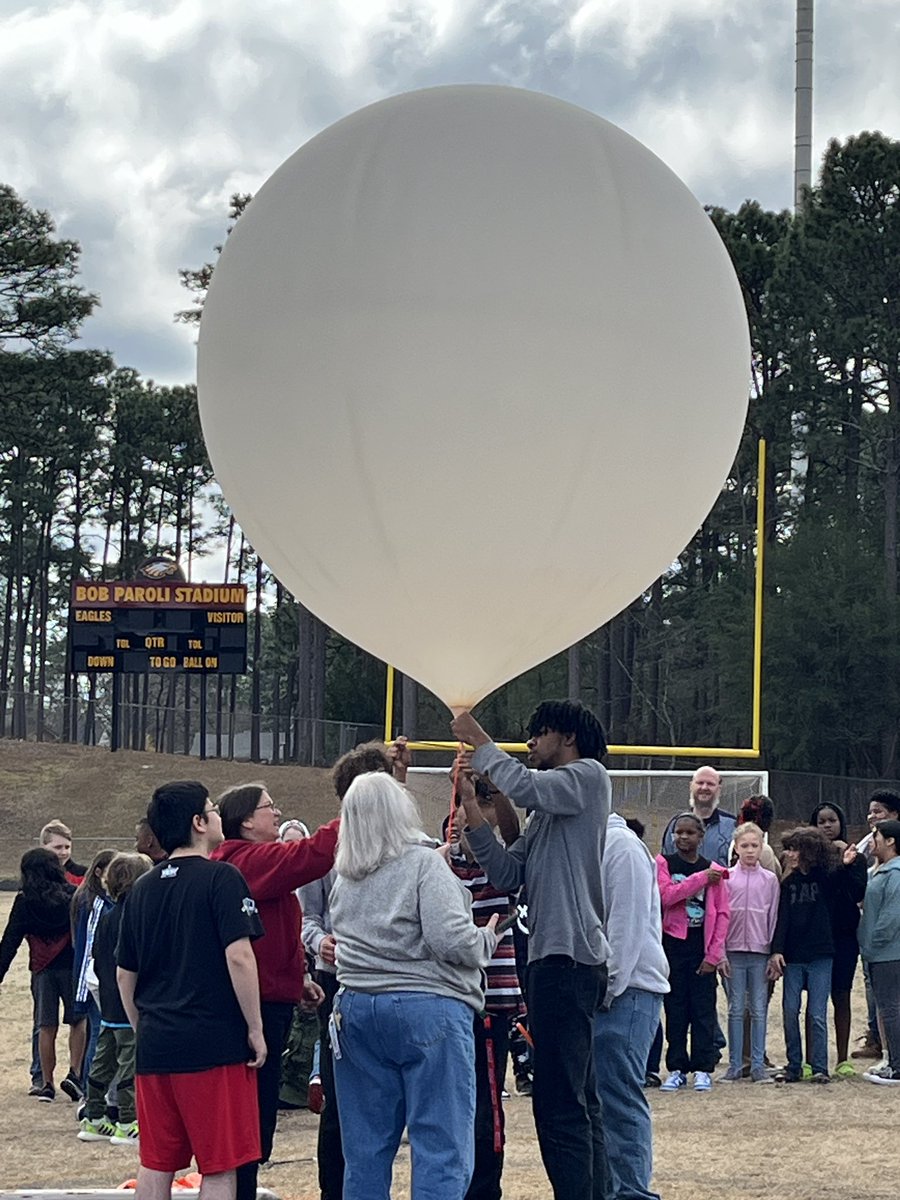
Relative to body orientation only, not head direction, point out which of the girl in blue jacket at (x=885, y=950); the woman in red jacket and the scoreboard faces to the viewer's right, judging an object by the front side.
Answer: the woman in red jacket

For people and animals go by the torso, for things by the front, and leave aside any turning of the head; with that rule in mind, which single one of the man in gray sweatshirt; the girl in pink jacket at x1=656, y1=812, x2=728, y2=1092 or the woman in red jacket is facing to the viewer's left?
the man in gray sweatshirt

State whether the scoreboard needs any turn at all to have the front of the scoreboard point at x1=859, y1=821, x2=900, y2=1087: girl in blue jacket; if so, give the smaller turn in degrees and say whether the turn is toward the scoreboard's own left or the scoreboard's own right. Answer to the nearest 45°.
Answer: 0° — it already faces them

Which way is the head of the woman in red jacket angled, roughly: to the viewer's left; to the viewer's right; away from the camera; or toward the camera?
to the viewer's right

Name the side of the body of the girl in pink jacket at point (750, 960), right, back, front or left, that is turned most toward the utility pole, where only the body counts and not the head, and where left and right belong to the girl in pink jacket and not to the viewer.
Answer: back

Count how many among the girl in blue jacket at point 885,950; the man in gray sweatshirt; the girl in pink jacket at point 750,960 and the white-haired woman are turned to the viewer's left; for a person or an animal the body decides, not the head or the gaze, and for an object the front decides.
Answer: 2

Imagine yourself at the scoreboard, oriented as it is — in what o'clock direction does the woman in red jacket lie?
The woman in red jacket is roughly at 12 o'clock from the scoreboard.

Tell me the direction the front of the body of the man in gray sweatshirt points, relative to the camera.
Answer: to the viewer's left

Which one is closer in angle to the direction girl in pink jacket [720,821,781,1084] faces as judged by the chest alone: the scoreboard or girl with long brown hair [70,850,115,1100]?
the girl with long brown hair

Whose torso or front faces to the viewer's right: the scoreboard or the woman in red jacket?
the woman in red jacket

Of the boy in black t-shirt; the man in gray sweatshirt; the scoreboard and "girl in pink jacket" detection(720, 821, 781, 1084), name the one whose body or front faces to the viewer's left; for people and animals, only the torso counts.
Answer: the man in gray sweatshirt

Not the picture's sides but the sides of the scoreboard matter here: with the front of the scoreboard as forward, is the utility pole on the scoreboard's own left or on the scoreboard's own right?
on the scoreboard's own left

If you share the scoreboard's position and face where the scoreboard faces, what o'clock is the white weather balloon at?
The white weather balloon is roughly at 12 o'clock from the scoreboard.

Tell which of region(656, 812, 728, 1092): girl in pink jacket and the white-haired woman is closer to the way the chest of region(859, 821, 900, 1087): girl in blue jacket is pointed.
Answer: the girl in pink jacket
